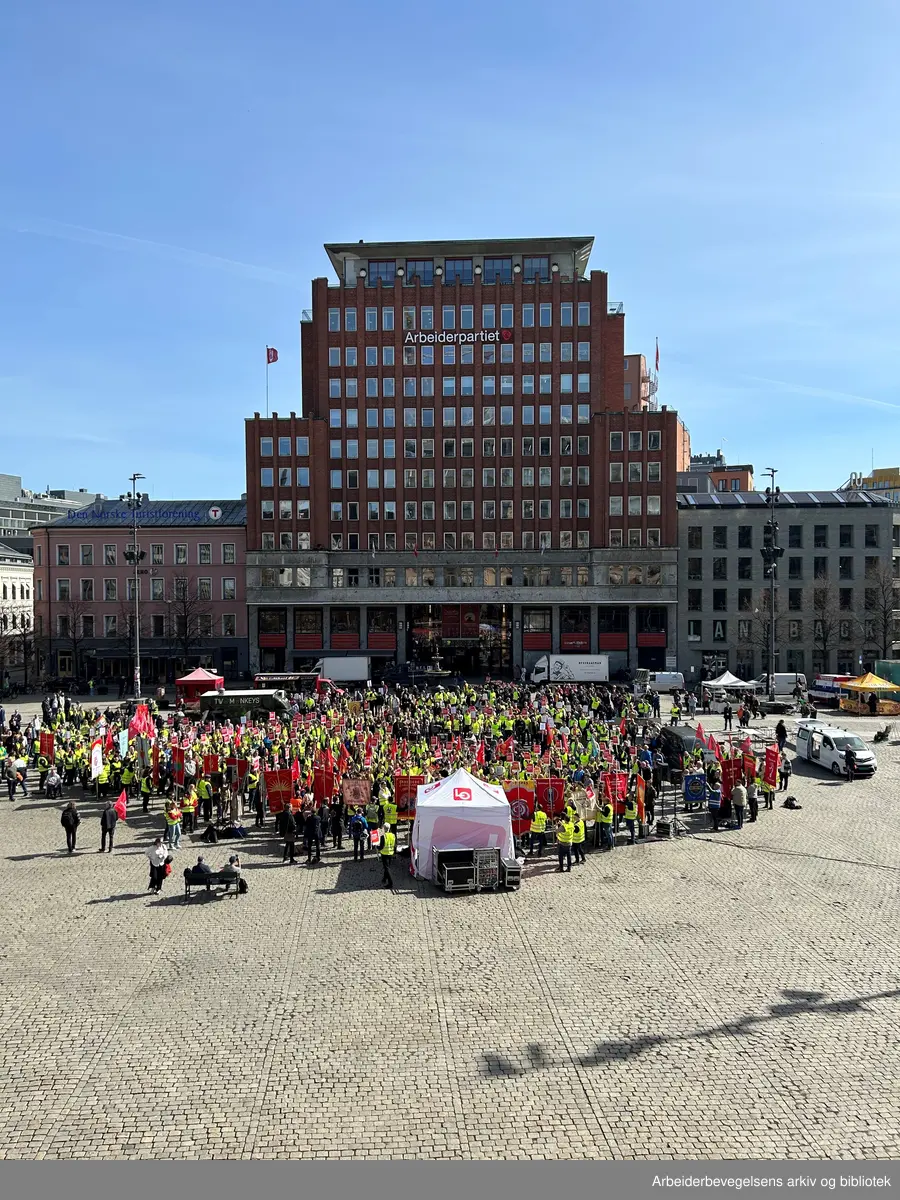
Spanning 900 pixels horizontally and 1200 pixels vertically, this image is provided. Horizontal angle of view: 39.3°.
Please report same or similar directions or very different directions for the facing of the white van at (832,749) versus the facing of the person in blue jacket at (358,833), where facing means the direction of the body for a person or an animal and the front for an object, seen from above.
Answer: very different directions

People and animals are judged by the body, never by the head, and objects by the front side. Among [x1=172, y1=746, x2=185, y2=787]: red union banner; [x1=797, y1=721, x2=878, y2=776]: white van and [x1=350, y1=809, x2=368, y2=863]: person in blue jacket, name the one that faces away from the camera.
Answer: the person in blue jacket

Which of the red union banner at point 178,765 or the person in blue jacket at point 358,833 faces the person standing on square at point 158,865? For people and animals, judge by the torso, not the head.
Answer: the red union banner

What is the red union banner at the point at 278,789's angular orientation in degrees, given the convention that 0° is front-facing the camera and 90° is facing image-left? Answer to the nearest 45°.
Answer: approximately 0°

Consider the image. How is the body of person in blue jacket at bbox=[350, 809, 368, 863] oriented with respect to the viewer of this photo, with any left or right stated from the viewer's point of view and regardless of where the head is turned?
facing away from the viewer

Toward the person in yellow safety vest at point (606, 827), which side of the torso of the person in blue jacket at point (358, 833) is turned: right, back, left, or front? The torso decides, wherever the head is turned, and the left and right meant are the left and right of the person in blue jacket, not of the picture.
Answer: right
